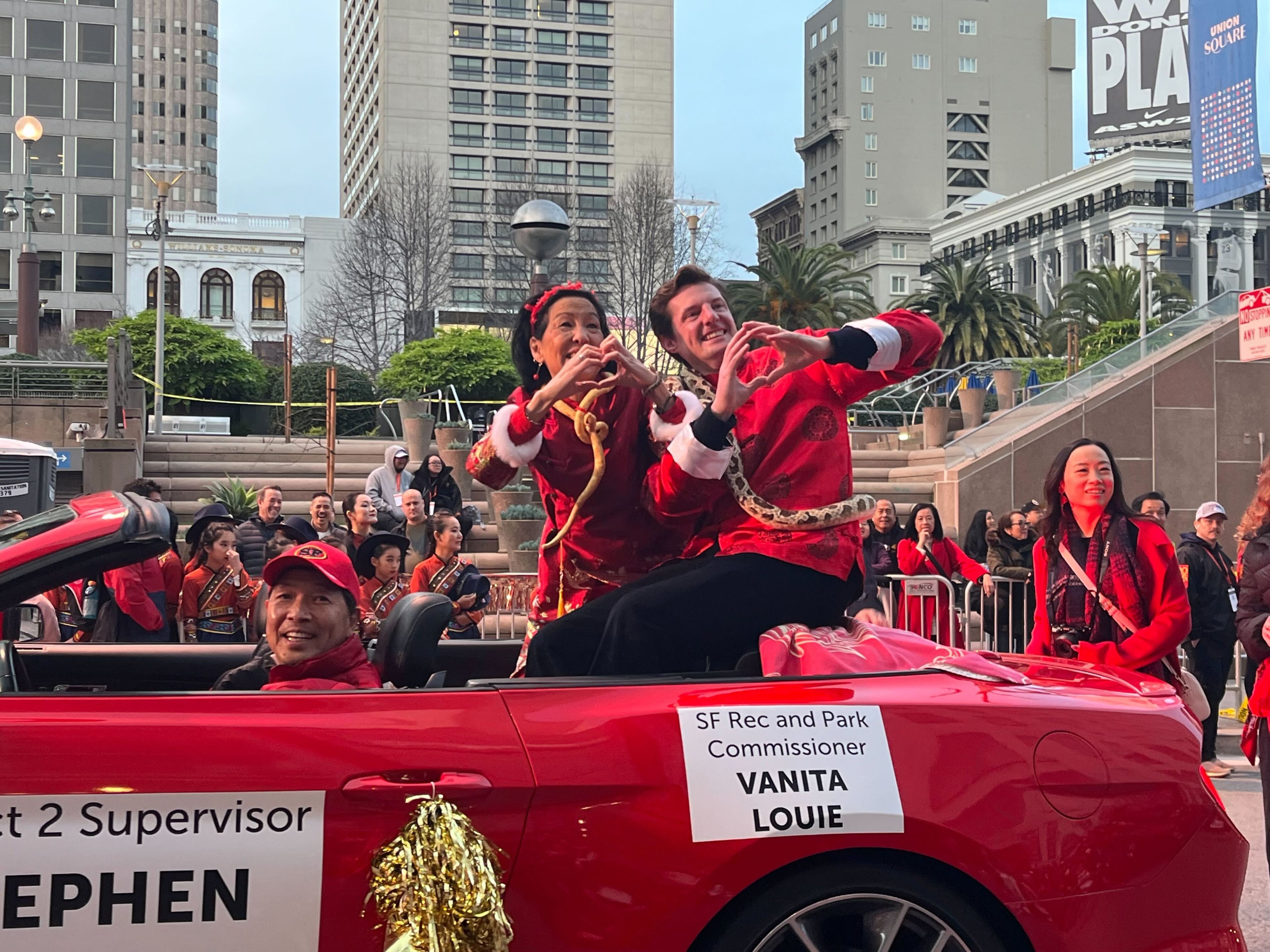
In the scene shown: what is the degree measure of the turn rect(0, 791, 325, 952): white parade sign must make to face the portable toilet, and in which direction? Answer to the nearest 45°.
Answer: approximately 180°

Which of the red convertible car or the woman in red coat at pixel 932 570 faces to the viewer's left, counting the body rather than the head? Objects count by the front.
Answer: the red convertible car

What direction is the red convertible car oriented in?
to the viewer's left

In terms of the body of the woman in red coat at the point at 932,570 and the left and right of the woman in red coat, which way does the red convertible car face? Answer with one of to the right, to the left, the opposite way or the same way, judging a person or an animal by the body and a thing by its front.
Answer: to the right

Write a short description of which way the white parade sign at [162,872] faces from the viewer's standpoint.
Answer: facing the viewer

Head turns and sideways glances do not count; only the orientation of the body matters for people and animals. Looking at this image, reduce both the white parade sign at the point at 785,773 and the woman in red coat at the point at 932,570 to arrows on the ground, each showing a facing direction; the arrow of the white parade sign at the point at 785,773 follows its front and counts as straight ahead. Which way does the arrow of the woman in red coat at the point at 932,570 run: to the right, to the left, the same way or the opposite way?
the same way

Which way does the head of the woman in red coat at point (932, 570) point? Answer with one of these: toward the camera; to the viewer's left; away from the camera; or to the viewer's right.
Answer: toward the camera

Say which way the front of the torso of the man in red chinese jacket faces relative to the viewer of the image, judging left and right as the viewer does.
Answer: facing the viewer and to the left of the viewer

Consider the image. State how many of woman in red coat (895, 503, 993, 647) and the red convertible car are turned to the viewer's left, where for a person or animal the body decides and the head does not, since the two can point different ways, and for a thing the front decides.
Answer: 1

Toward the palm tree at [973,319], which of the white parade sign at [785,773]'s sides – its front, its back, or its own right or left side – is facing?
back

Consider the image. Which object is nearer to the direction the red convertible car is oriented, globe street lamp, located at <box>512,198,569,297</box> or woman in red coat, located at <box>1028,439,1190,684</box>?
the globe street lamp

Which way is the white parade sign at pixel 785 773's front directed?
toward the camera

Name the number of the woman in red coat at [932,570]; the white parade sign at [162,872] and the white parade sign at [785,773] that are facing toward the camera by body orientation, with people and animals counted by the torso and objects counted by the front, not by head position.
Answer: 3

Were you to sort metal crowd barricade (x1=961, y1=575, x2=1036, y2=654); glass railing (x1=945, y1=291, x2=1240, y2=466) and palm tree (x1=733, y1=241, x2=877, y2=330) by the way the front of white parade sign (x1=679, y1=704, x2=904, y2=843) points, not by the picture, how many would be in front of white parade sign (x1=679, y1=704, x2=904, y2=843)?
0
